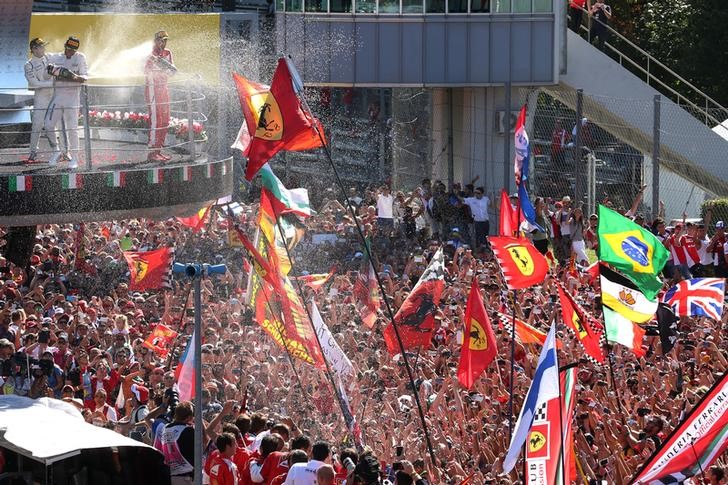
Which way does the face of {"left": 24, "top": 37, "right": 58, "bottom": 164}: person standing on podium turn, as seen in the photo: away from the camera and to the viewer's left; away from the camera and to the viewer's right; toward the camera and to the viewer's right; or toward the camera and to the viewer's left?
toward the camera and to the viewer's right

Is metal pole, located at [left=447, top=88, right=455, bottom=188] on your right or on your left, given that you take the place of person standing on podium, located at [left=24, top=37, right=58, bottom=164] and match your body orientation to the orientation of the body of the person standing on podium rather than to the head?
on your left

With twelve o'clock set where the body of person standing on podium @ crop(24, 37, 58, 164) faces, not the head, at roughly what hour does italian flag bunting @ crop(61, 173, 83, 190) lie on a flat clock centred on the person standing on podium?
The italian flag bunting is roughly at 1 o'clock from the person standing on podium.

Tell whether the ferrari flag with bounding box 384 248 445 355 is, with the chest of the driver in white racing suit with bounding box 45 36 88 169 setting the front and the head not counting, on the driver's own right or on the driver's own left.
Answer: on the driver's own left

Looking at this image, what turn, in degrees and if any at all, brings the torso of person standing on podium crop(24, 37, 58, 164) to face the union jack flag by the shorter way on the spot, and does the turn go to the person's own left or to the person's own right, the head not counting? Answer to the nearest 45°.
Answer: approximately 45° to the person's own left

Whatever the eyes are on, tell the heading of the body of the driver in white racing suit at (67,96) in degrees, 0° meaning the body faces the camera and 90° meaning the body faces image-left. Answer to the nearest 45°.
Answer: approximately 0°

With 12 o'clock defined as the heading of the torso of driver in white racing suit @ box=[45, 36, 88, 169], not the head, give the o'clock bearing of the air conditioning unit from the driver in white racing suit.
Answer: The air conditioning unit is roughly at 7 o'clock from the driver in white racing suit.

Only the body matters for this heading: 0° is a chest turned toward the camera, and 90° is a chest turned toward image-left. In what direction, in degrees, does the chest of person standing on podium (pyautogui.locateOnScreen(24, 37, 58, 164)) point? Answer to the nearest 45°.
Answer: approximately 315°

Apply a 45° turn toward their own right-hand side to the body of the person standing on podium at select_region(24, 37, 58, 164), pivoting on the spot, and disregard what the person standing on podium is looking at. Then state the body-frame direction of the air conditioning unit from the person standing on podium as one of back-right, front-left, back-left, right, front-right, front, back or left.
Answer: back-left
